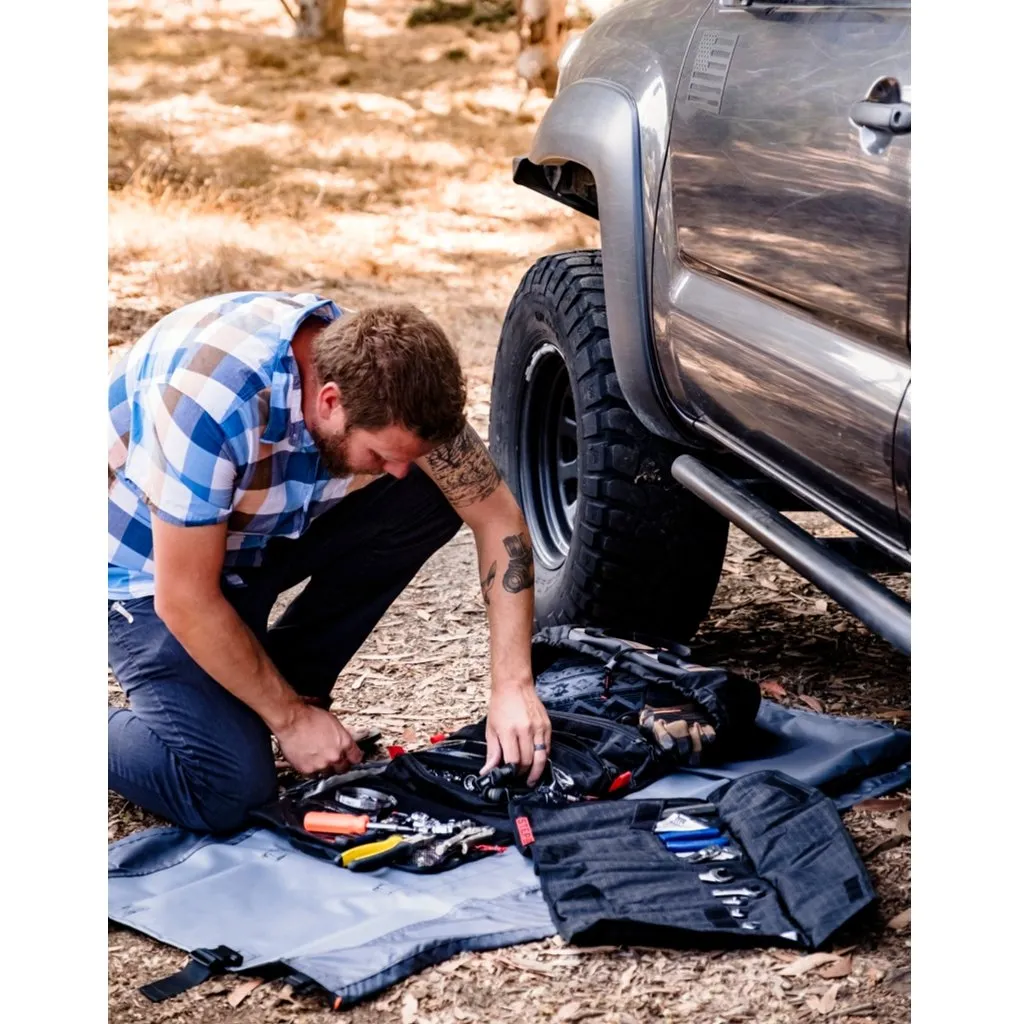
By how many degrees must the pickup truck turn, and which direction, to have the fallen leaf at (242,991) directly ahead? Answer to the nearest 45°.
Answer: approximately 90° to its left

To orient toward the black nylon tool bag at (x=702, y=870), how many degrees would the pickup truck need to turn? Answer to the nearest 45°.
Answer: approximately 135° to its left

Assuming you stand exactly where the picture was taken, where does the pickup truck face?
facing away from the viewer and to the left of the viewer

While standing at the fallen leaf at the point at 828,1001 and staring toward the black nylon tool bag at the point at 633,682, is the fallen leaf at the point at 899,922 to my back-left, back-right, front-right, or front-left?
front-right

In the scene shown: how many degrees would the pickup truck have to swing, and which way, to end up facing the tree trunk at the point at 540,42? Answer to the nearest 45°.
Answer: approximately 45° to its right

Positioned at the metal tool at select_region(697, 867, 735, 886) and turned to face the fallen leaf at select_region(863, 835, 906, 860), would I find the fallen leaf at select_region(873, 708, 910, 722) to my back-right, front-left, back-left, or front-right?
front-left
